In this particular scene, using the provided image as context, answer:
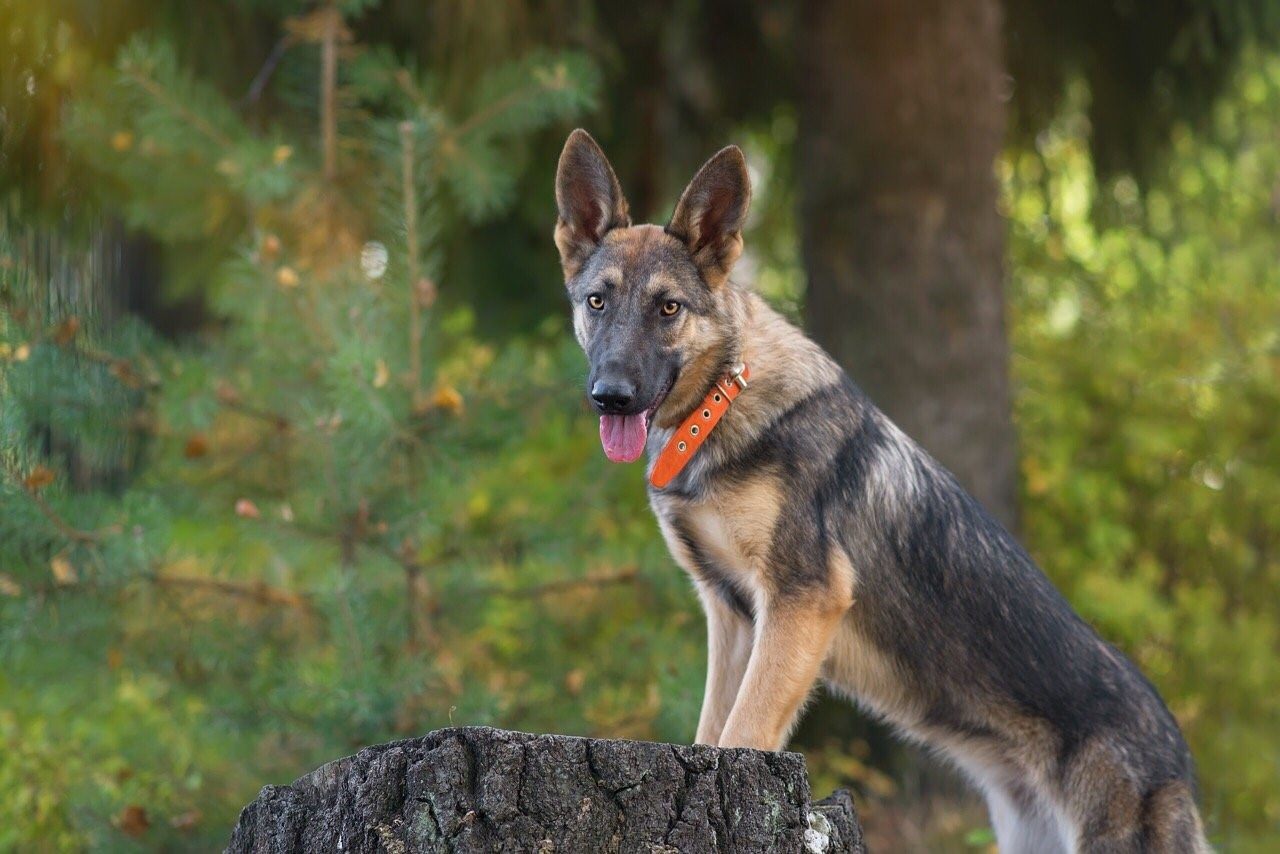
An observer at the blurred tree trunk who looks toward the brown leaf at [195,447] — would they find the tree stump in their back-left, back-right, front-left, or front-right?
front-left

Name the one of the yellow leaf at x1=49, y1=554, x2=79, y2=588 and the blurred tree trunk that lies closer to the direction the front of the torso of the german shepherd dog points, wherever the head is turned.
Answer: the yellow leaf

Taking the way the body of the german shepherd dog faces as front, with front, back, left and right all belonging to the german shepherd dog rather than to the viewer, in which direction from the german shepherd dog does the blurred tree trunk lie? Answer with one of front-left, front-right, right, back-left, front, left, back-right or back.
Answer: back-right

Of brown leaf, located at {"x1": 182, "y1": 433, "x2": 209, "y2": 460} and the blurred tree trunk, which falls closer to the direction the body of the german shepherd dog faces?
the brown leaf

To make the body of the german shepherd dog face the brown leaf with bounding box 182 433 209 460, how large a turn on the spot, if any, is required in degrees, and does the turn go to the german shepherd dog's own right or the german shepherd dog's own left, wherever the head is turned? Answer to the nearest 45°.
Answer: approximately 90° to the german shepherd dog's own right

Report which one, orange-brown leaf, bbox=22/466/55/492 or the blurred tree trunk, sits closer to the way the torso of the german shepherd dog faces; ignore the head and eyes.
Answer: the orange-brown leaf

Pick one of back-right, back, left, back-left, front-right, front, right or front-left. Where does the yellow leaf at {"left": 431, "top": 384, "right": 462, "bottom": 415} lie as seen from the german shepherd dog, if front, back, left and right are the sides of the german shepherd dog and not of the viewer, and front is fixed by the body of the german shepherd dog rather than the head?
right

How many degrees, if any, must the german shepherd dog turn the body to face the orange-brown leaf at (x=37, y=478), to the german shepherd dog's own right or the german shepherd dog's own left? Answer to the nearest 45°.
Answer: approximately 45° to the german shepherd dog's own right

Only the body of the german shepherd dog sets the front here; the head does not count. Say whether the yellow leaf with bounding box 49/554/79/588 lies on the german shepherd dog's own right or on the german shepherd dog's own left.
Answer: on the german shepherd dog's own right

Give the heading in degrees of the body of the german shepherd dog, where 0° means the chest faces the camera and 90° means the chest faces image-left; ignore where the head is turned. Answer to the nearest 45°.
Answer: approximately 45°
